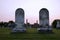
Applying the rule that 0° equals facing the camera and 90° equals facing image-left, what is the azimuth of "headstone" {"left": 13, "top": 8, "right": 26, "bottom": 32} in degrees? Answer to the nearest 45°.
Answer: approximately 0°

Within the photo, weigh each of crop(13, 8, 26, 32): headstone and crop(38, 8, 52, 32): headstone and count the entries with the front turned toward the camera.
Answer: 2

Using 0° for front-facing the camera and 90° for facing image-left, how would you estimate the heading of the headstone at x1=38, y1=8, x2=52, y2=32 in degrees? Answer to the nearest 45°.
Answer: approximately 0°

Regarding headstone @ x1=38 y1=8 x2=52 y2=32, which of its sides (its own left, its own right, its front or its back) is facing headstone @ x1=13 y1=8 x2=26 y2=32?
right

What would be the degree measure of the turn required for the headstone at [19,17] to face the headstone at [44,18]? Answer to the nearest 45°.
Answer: approximately 90° to its left
